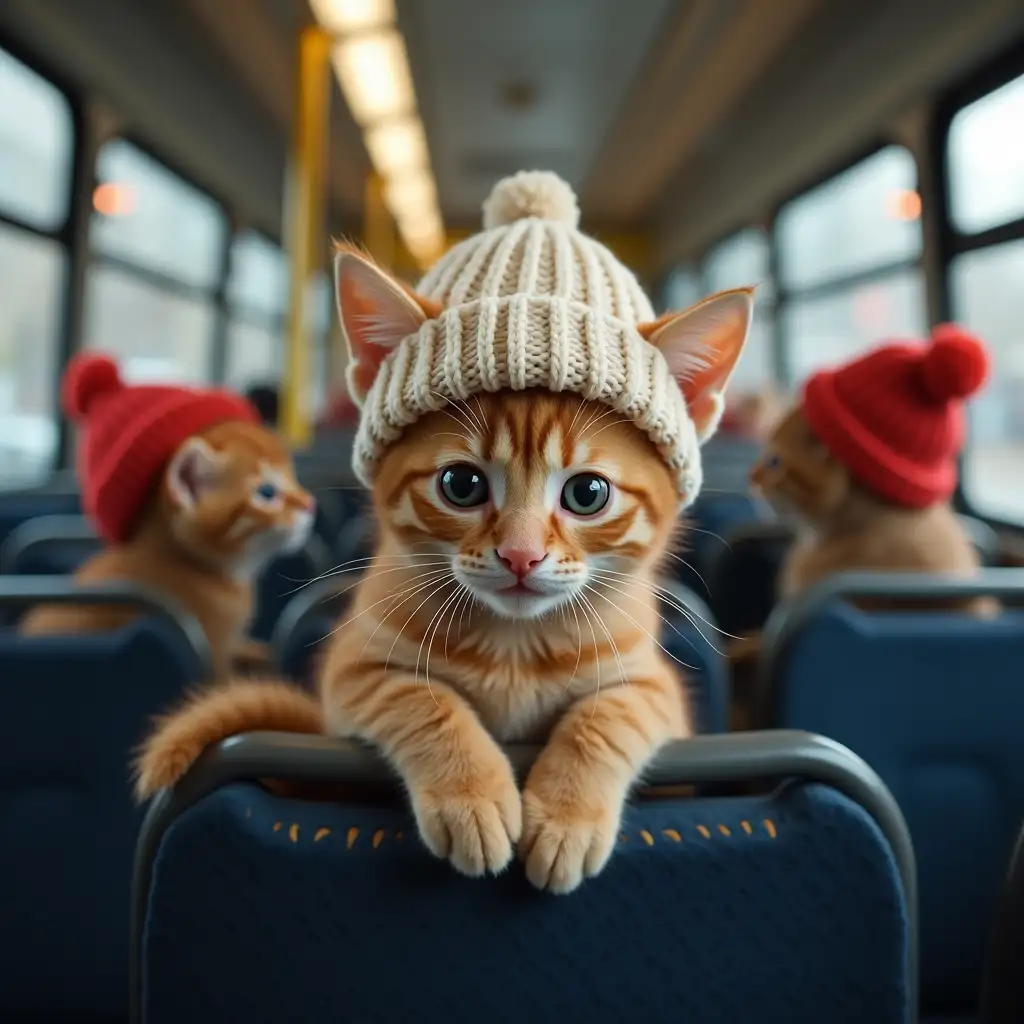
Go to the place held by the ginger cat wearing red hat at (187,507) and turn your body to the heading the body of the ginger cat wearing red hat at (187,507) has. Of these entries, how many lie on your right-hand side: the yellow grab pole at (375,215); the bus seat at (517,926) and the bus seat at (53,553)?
1

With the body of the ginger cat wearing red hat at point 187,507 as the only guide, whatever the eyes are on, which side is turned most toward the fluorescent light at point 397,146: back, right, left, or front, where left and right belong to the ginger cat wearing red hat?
left

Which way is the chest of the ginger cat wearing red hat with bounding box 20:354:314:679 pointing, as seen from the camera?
to the viewer's right

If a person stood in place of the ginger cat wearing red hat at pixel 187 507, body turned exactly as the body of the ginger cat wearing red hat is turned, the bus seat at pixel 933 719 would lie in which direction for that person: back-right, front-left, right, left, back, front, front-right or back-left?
front-right

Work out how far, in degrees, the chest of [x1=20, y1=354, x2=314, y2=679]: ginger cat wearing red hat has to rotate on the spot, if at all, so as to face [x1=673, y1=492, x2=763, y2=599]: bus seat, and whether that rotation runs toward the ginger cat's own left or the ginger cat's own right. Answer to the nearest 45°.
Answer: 0° — it already faces it
